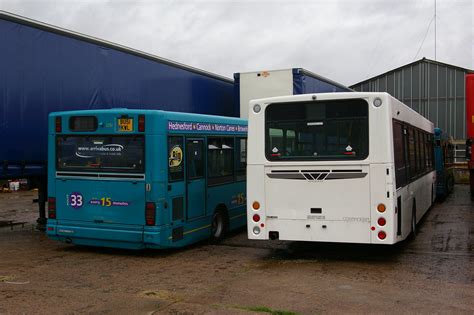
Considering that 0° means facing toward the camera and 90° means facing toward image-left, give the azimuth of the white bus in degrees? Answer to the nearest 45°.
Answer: approximately 180°

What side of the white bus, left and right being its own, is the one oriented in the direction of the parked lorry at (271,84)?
front

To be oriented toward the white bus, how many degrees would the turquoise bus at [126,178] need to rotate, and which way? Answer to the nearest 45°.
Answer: approximately 90° to its right

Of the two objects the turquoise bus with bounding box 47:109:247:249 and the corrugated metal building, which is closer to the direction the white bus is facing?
the corrugated metal building

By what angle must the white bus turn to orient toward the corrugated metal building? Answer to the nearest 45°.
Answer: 0° — it already faces it

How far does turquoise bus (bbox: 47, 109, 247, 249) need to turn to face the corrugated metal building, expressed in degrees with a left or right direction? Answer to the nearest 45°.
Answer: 0° — it already faces it

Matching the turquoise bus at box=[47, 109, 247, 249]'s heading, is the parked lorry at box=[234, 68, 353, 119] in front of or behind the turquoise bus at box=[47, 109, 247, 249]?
in front

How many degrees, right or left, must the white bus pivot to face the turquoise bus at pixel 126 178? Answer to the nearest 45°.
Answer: approximately 90° to its left

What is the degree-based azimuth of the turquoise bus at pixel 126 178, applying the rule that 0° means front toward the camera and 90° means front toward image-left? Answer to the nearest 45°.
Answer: approximately 225°
